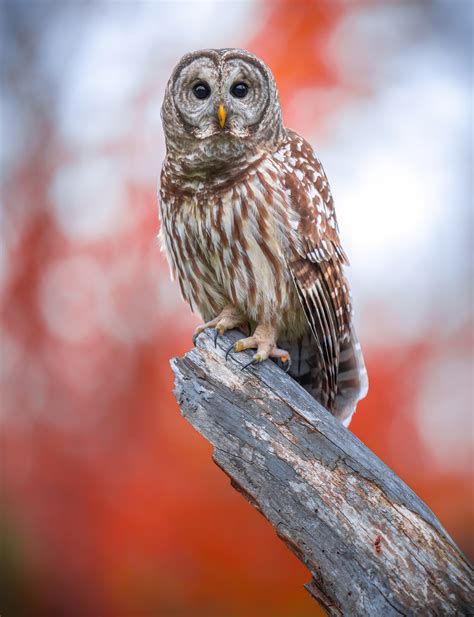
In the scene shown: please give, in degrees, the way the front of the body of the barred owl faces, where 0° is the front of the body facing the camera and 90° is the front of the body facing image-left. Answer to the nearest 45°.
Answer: approximately 45°
